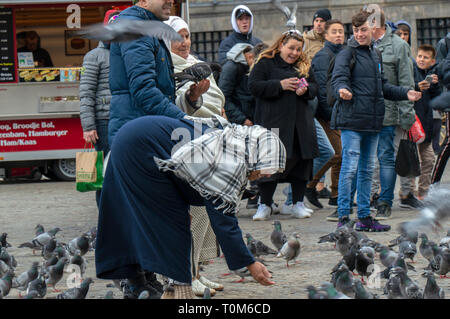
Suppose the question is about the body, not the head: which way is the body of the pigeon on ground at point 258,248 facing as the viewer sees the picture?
to the viewer's left

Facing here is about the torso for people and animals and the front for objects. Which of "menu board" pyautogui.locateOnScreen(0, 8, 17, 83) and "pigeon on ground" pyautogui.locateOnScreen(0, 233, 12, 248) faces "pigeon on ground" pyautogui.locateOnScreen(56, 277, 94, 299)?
the menu board

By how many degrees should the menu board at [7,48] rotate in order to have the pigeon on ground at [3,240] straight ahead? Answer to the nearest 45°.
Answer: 0° — it already faces it

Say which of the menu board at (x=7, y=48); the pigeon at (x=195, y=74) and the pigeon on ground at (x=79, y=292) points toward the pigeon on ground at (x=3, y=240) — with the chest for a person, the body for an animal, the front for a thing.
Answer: the menu board

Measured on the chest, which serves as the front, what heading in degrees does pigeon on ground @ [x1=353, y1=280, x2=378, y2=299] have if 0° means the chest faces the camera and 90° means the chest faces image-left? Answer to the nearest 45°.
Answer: approximately 90°

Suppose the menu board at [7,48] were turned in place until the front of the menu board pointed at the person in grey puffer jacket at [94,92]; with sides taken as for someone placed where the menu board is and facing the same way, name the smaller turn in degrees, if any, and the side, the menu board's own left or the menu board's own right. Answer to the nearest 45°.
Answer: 0° — it already faces them

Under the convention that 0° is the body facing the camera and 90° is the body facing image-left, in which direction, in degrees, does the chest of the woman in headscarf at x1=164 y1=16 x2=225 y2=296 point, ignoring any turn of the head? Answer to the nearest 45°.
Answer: approximately 315°
